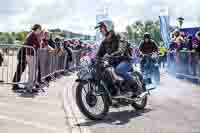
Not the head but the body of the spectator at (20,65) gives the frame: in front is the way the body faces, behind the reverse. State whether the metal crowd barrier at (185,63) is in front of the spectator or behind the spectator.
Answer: in front

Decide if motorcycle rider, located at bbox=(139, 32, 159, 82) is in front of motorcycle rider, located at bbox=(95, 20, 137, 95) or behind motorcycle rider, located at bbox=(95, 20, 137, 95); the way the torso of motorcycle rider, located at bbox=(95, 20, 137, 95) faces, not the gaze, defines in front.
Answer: behind

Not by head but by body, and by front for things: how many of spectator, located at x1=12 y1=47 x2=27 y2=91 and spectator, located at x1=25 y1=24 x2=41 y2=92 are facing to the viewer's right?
2

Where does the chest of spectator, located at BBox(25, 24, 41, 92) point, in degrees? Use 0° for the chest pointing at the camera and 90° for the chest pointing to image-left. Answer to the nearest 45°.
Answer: approximately 270°

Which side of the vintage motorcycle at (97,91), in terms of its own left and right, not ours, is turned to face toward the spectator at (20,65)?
right

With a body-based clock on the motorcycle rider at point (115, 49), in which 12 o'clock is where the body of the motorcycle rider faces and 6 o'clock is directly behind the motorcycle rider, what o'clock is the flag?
The flag is roughly at 5 o'clock from the motorcycle rider.

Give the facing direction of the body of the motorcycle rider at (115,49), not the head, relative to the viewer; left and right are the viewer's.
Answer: facing the viewer and to the left of the viewer

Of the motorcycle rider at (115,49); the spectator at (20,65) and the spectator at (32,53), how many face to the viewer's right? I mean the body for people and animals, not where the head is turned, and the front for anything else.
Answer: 2

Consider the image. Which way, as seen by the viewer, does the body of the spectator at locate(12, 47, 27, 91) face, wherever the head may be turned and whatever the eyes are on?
to the viewer's right
